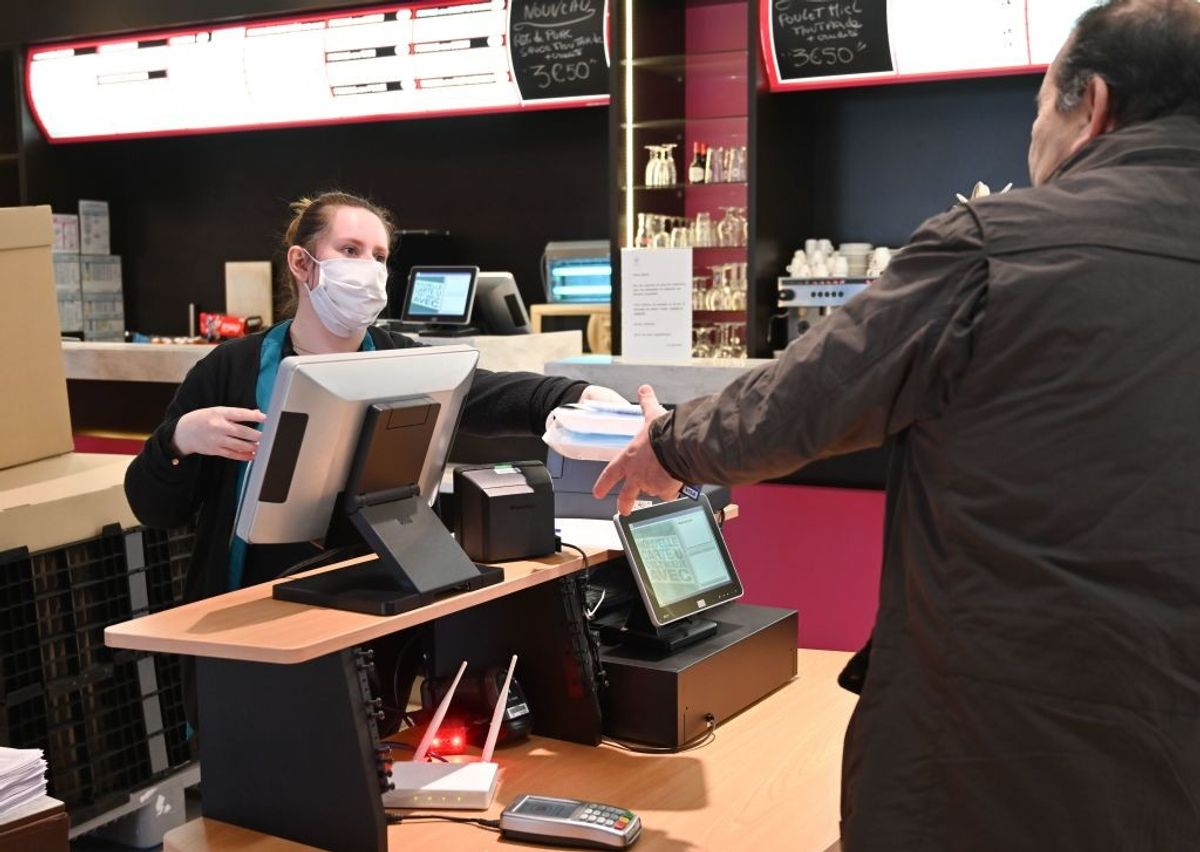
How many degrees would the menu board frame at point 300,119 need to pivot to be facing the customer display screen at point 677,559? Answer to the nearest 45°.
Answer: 0° — it already faces it

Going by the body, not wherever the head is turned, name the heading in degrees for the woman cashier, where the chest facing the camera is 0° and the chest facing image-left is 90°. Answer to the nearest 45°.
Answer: approximately 315°

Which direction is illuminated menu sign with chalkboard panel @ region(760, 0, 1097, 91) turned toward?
toward the camera

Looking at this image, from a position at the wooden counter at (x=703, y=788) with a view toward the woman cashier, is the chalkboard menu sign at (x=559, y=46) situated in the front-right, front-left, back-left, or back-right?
front-right

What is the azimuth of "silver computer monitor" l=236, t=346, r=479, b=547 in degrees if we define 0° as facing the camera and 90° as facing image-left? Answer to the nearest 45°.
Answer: approximately 135°

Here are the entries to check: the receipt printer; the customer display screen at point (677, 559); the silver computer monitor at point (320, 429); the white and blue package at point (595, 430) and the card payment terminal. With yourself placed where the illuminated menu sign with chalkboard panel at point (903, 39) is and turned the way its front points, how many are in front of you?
5

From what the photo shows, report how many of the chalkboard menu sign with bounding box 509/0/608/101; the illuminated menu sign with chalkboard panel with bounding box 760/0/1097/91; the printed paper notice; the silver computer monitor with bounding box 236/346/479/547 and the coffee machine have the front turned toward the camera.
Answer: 4

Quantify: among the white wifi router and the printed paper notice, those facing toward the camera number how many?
2

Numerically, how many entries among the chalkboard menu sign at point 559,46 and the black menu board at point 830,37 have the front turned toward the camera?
2

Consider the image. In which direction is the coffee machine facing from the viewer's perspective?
toward the camera

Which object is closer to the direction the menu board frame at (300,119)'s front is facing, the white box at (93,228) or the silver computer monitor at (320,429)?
the silver computer monitor

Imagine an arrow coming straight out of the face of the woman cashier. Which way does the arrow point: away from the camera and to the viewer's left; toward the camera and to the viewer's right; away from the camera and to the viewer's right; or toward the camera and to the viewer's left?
toward the camera and to the viewer's right

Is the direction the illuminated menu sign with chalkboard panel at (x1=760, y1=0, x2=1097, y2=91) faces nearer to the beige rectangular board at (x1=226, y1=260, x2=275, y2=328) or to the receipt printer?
the receipt printer

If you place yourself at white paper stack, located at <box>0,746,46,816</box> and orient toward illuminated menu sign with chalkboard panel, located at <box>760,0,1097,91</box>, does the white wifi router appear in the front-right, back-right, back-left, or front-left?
front-right

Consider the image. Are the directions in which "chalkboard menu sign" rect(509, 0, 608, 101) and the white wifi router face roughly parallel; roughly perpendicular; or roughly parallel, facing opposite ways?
roughly parallel

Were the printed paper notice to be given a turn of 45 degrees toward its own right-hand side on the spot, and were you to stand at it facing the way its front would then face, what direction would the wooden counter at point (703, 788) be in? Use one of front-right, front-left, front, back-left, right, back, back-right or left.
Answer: front-left

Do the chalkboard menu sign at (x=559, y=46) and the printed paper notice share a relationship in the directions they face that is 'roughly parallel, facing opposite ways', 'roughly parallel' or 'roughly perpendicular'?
roughly parallel

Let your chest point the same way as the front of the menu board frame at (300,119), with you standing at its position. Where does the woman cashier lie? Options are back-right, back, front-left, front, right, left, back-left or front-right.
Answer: front

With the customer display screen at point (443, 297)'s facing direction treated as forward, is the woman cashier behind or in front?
in front

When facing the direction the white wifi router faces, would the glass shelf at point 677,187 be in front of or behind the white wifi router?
behind

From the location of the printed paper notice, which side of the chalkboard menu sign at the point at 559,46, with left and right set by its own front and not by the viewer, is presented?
front
